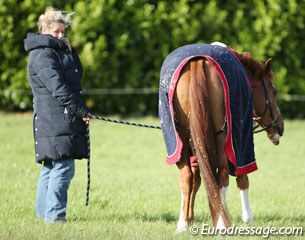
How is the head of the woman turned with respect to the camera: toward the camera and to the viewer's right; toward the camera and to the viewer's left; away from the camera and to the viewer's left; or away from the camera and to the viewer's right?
toward the camera and to the viewer's right

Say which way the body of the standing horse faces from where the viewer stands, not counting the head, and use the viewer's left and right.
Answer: facing away from the viewer and to the right of the viewer
